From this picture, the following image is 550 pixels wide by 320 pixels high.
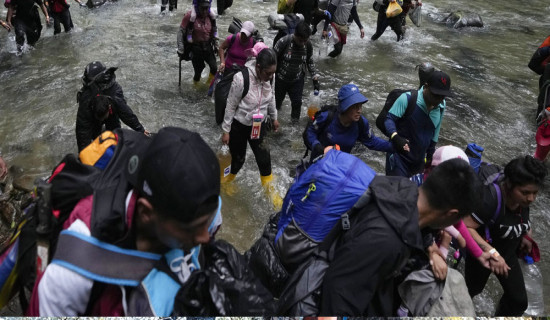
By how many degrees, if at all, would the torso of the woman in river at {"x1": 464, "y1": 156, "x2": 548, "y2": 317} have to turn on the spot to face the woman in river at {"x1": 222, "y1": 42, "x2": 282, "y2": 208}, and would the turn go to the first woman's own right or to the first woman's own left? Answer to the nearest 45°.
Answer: approximately 135° to the first woman's own right

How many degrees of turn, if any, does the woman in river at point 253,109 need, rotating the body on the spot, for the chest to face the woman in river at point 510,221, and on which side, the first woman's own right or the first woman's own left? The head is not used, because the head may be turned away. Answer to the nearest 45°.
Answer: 0° — they already face them

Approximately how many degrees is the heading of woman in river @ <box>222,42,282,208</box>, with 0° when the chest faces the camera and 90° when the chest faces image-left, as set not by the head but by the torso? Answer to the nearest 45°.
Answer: approximately 315°
